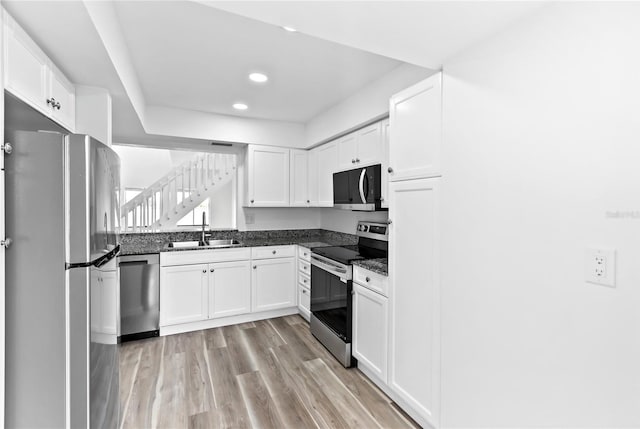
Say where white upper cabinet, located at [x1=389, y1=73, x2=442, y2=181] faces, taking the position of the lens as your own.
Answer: facing the viewer and to the left of the viewer

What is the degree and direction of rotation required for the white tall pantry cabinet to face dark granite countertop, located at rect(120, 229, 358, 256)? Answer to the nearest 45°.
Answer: approximately 90° to its right

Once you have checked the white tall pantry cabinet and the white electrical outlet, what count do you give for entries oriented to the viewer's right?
0

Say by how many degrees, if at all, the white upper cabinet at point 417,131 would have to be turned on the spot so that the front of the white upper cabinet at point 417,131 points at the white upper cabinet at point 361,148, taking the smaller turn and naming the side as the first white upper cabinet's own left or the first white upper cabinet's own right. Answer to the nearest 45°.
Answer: approximately 90° to the first white upper cabinet's own right

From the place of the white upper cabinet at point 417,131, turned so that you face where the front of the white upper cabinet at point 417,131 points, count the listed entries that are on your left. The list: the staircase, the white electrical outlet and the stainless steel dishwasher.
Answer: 1

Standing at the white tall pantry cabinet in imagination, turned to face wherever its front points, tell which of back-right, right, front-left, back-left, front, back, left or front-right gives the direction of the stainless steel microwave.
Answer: right

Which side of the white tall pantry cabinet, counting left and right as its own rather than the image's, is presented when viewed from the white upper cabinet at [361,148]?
right

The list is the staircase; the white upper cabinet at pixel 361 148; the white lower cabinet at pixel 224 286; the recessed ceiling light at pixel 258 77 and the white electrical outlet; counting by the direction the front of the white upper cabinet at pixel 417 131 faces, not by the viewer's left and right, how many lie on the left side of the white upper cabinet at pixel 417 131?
1

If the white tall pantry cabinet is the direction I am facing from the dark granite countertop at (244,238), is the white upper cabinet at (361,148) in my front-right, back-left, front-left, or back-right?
front-left

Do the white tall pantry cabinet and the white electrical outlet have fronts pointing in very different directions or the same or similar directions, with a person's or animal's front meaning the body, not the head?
same or similar directions

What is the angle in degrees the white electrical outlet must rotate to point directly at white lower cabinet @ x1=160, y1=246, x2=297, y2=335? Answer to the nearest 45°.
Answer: approximately 45° to its right

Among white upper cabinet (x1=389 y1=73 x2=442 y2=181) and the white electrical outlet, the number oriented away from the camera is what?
0

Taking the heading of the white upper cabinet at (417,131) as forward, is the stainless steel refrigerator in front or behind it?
in front

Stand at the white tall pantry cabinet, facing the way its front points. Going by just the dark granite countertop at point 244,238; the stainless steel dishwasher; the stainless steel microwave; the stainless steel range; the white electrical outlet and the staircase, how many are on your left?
1

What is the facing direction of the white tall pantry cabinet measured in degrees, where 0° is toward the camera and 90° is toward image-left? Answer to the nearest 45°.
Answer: approximately 45°

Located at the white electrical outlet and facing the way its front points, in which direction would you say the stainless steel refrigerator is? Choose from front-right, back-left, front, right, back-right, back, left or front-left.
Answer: front

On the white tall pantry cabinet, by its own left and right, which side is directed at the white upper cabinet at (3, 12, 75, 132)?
front
